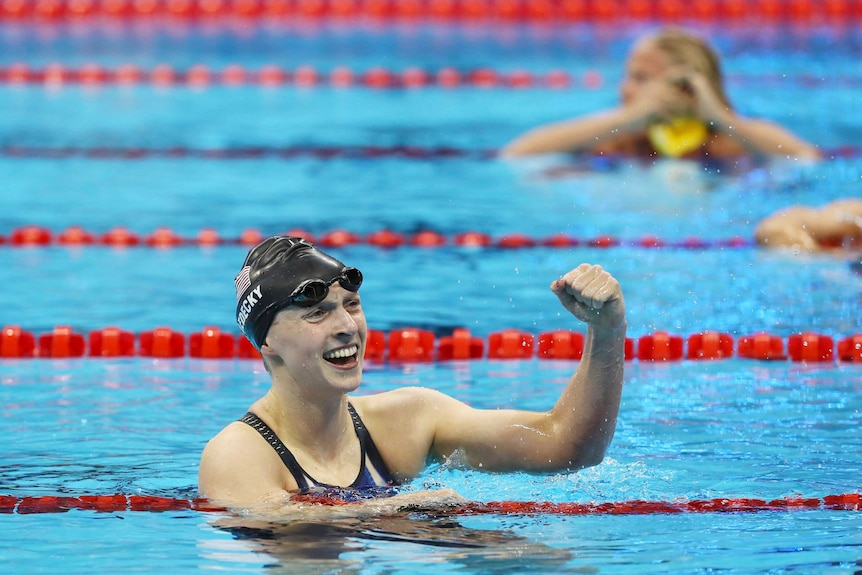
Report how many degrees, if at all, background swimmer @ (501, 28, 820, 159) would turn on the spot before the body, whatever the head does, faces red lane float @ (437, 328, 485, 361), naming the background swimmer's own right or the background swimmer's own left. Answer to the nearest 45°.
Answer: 0° — they already face it

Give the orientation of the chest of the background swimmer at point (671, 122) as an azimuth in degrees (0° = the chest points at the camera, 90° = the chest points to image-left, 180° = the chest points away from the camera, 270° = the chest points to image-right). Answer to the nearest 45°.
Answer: approximately 0°

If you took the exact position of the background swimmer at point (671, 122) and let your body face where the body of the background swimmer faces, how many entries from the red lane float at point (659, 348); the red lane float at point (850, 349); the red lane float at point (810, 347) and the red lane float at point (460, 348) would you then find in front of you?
4

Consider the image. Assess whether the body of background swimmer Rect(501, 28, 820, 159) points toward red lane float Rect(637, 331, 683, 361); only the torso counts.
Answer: yes

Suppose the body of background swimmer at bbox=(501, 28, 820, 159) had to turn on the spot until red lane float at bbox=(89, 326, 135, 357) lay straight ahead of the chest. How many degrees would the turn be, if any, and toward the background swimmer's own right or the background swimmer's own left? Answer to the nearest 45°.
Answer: approximately 45° to the background swimmer's own right

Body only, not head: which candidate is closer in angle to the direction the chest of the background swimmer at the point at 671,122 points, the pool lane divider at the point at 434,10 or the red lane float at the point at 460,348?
the red lane float

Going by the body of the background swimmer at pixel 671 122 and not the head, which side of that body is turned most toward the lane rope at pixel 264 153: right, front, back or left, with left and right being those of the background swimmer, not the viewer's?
right

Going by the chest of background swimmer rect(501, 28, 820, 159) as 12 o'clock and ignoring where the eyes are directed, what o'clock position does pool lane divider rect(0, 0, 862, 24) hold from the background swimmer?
The pool lane divider is roughly at 5 o'clock from the background swimmer.
